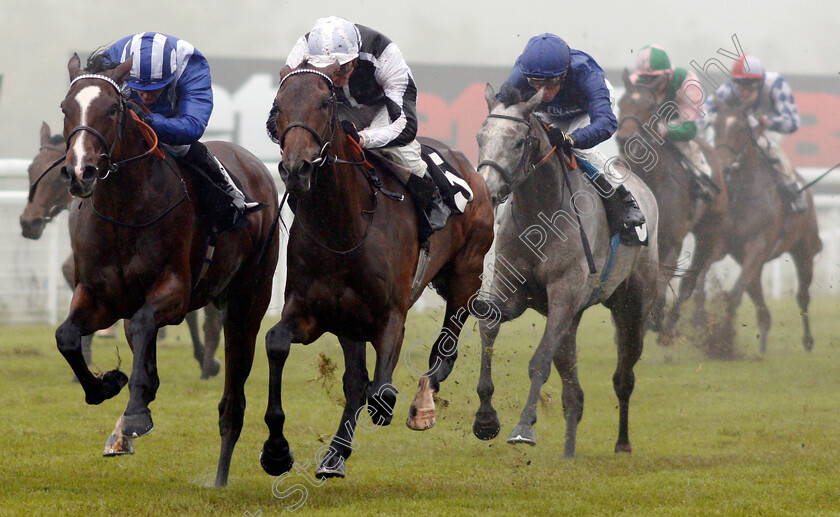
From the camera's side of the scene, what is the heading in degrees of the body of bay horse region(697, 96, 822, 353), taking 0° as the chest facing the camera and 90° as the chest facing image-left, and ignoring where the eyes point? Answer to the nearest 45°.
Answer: approximately 45°

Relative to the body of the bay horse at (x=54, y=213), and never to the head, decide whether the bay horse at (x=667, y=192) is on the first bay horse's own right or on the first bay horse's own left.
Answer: on the first bay horse's own left

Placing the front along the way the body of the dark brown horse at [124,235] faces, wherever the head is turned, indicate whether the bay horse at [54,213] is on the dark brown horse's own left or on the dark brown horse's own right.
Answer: on the dark brown horse's own right

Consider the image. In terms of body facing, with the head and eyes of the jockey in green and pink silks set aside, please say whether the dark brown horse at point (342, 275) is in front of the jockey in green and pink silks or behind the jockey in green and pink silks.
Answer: in front

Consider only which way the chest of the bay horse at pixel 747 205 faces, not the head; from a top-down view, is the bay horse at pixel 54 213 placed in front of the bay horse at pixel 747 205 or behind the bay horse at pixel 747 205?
in front

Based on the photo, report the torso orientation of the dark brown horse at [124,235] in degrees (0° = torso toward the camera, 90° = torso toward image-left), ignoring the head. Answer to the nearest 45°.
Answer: approximately 45°
